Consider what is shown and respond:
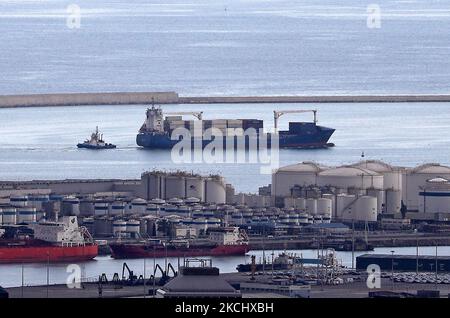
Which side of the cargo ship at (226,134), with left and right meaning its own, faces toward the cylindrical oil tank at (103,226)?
right

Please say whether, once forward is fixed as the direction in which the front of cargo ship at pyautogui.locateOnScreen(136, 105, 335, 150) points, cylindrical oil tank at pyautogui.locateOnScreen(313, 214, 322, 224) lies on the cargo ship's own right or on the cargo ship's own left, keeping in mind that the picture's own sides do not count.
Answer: on the cargo ship's own right

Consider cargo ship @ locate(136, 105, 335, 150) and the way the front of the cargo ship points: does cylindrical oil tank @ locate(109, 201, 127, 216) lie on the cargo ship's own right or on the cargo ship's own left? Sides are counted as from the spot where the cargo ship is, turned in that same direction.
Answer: on the cargo ship's own right

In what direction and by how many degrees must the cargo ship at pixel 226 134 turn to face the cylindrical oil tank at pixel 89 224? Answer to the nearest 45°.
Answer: approximately 90° to its right

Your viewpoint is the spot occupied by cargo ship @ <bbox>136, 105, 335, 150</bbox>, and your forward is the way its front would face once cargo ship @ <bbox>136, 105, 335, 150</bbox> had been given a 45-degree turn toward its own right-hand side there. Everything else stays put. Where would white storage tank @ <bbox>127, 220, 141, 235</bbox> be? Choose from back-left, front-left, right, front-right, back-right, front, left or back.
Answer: front-right

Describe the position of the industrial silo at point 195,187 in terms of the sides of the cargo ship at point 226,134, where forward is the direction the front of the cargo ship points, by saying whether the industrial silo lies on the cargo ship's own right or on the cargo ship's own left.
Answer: on the cargo ship's own right

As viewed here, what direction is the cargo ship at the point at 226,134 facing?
to the viewer's right

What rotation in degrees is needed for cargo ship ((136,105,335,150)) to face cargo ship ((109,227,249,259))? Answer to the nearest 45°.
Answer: approximately 90° to its right

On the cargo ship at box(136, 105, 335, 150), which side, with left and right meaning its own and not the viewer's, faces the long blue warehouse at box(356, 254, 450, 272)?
right

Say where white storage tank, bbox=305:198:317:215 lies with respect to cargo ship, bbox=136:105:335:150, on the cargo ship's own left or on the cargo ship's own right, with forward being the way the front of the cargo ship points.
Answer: on the cargo ship's own right

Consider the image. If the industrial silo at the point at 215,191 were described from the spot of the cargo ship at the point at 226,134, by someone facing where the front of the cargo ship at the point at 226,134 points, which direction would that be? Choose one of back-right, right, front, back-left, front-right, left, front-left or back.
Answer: right

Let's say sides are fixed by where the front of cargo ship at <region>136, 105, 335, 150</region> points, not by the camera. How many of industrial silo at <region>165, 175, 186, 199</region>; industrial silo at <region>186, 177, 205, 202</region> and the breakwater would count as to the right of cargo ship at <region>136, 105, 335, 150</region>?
2

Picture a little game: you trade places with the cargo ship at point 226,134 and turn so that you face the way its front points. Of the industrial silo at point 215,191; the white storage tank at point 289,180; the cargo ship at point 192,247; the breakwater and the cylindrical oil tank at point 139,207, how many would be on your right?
4
